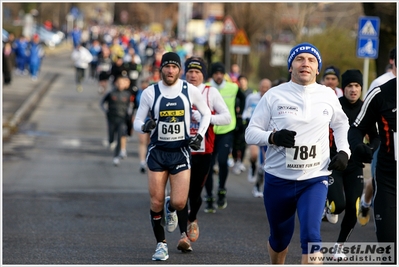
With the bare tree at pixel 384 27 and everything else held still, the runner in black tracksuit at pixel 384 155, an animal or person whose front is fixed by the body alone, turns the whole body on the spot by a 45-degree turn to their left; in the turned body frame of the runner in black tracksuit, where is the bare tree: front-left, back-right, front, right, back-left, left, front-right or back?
back-left

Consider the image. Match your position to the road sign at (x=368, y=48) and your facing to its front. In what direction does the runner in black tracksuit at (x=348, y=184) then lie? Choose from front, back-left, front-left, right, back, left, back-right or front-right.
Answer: front

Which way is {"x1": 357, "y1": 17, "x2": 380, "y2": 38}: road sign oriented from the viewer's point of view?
toward the camera

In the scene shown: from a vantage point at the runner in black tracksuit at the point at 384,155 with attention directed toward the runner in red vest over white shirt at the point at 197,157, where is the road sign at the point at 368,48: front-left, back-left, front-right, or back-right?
front-right

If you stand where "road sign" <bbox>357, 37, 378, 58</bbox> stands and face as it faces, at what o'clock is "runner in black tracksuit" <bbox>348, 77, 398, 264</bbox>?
The runner in black tracksuit is roughly at 12 o'clock from the road sign.

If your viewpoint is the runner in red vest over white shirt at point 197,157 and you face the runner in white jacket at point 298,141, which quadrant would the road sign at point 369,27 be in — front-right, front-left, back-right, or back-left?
back-left

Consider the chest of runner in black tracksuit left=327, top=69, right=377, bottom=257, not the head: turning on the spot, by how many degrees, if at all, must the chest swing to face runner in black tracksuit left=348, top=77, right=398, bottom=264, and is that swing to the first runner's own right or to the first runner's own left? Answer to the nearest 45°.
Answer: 0° — they already face them

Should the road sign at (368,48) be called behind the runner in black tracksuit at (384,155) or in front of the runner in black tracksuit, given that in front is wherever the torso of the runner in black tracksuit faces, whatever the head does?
behind

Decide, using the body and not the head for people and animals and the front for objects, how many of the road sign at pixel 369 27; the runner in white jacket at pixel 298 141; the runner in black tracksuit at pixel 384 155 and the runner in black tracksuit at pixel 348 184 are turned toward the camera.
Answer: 4

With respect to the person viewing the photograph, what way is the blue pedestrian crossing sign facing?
facing the viewer

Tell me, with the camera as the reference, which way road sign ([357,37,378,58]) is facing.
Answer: facing the viewer
